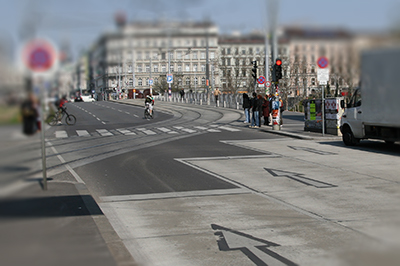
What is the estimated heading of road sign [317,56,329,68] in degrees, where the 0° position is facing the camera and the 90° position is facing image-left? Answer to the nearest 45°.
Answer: approximately 0°

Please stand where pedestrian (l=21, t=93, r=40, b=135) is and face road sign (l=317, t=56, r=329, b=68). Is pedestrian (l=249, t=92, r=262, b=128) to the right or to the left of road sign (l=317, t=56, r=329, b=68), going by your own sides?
left

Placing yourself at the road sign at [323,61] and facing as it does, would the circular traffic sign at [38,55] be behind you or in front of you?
in front

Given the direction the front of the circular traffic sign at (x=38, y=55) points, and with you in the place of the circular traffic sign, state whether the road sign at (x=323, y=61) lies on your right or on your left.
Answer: on your left

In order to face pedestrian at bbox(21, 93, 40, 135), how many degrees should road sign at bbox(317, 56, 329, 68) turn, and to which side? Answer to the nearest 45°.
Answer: approximately 45° to its right

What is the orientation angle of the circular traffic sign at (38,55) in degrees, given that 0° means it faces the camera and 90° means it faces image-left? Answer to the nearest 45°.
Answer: approximately 0°

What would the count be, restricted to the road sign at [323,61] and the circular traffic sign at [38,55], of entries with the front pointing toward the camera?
2
